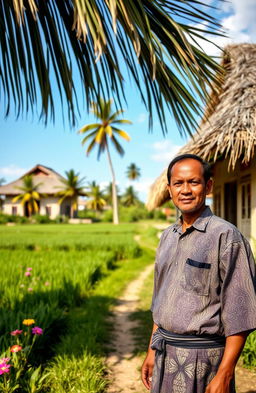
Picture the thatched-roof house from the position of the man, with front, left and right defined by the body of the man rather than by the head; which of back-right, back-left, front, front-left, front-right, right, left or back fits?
back-right

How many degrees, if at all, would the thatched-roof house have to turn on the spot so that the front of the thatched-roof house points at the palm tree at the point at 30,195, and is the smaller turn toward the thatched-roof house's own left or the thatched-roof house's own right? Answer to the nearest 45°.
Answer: approximately 90° to the thatched-roof house's own right

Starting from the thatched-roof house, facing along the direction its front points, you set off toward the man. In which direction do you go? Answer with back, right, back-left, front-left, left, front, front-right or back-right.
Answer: front-left

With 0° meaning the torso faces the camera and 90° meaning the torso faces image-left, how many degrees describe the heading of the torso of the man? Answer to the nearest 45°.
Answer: approximately 45°

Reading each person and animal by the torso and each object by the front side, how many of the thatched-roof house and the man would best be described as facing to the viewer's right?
0

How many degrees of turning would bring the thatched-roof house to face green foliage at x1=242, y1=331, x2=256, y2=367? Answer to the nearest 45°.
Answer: approximately 45° to its left

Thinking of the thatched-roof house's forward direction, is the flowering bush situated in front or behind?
in front

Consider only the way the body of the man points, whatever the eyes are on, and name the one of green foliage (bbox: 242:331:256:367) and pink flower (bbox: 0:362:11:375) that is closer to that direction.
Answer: the pink flower

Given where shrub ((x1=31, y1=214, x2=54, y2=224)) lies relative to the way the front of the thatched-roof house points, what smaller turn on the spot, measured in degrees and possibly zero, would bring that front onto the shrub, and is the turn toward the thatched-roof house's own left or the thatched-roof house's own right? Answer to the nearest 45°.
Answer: approximately 90° to the thatched-roof house's own right

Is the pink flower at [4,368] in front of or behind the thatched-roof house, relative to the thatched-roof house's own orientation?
in front

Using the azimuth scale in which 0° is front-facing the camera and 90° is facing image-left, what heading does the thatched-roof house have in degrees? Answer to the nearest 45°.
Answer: approximately 45°

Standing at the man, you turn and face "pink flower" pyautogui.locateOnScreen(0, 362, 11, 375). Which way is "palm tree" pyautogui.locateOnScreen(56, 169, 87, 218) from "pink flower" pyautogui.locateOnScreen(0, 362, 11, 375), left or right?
right
